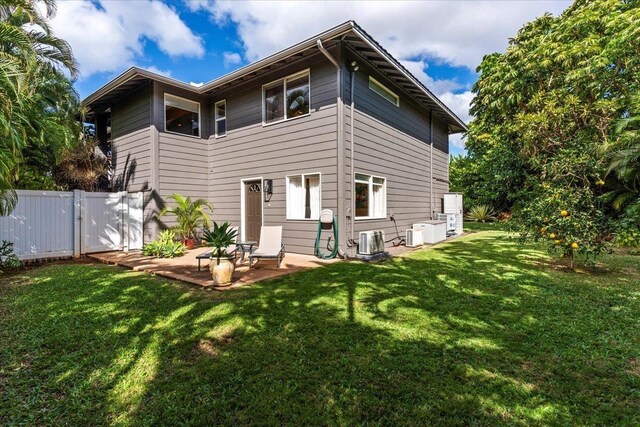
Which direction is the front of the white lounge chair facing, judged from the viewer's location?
facing the viewer and to the left of the viewer

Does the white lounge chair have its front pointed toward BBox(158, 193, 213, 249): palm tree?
no

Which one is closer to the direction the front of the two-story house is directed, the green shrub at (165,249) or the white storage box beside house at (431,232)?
the green shrub

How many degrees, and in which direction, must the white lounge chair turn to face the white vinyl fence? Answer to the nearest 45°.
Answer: approximately 45° to its right

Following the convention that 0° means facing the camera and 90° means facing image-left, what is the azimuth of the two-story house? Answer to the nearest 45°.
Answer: approximately 45°

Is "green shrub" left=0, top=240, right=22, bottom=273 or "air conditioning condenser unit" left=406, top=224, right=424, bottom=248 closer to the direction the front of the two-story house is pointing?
the green shrub

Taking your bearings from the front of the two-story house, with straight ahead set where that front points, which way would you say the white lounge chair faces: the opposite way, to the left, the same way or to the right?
the same way

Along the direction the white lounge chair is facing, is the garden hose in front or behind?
behind

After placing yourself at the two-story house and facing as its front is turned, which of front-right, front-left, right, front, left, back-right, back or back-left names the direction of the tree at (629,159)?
back-left

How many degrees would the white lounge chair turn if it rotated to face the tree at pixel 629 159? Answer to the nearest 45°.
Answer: approximately 135° to its left

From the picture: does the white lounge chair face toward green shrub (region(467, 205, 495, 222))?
no

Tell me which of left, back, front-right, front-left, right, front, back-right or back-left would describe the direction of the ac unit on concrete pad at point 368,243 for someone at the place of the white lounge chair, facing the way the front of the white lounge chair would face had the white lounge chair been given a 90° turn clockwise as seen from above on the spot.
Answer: back-right

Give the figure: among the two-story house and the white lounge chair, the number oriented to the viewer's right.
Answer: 0

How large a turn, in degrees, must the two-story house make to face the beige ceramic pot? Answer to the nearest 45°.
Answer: approximately 45° to its left

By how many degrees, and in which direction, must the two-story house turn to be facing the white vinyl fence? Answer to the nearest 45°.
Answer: approximately 45° to its right

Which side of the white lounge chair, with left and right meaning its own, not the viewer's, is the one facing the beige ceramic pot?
front
